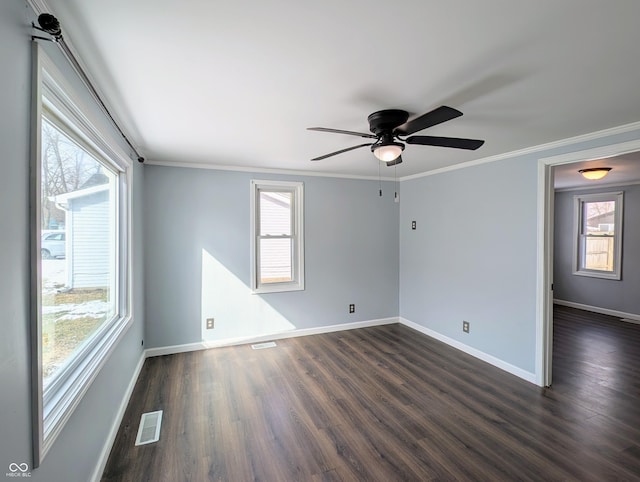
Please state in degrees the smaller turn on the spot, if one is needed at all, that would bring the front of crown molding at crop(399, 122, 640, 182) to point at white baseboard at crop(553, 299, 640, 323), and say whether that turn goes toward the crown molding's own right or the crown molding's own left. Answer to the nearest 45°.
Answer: approximately 135° to the crown molding's own right

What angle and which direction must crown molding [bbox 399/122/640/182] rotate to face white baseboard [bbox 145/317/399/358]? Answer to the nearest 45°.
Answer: approximately 45° to its right

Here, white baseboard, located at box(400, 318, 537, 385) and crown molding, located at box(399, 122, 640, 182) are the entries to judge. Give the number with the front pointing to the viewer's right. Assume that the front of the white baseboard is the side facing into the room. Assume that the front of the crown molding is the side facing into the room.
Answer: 0

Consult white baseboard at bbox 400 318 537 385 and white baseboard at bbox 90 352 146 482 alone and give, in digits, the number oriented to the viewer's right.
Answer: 1

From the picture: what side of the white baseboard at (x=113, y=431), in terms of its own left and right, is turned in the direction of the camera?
right

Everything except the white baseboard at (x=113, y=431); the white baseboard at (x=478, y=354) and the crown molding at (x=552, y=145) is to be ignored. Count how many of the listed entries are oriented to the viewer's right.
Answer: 1

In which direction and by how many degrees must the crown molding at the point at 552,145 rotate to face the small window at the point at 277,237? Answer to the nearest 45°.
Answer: approximately 45° to its right

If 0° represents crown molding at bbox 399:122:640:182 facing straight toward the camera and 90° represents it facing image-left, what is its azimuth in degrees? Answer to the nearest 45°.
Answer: approximately 45°

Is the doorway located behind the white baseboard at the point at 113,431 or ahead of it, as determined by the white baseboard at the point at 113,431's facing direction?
ahead

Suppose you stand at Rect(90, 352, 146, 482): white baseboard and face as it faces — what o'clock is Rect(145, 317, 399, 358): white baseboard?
Rect(145, 317, 399, 358): white baseboard is roughly at 11 o'clock from Rect(90, 352, 146, 482): white baseboard.

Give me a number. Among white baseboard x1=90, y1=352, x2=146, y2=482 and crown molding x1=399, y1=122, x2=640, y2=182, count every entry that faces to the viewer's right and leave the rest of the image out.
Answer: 1

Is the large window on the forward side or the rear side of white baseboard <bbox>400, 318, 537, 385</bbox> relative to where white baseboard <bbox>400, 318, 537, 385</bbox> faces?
on the forward side

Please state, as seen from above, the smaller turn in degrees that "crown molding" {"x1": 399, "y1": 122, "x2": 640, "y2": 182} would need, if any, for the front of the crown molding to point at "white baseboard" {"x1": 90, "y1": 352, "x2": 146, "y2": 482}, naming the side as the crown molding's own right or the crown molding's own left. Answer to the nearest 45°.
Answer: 0° — it already faces it
